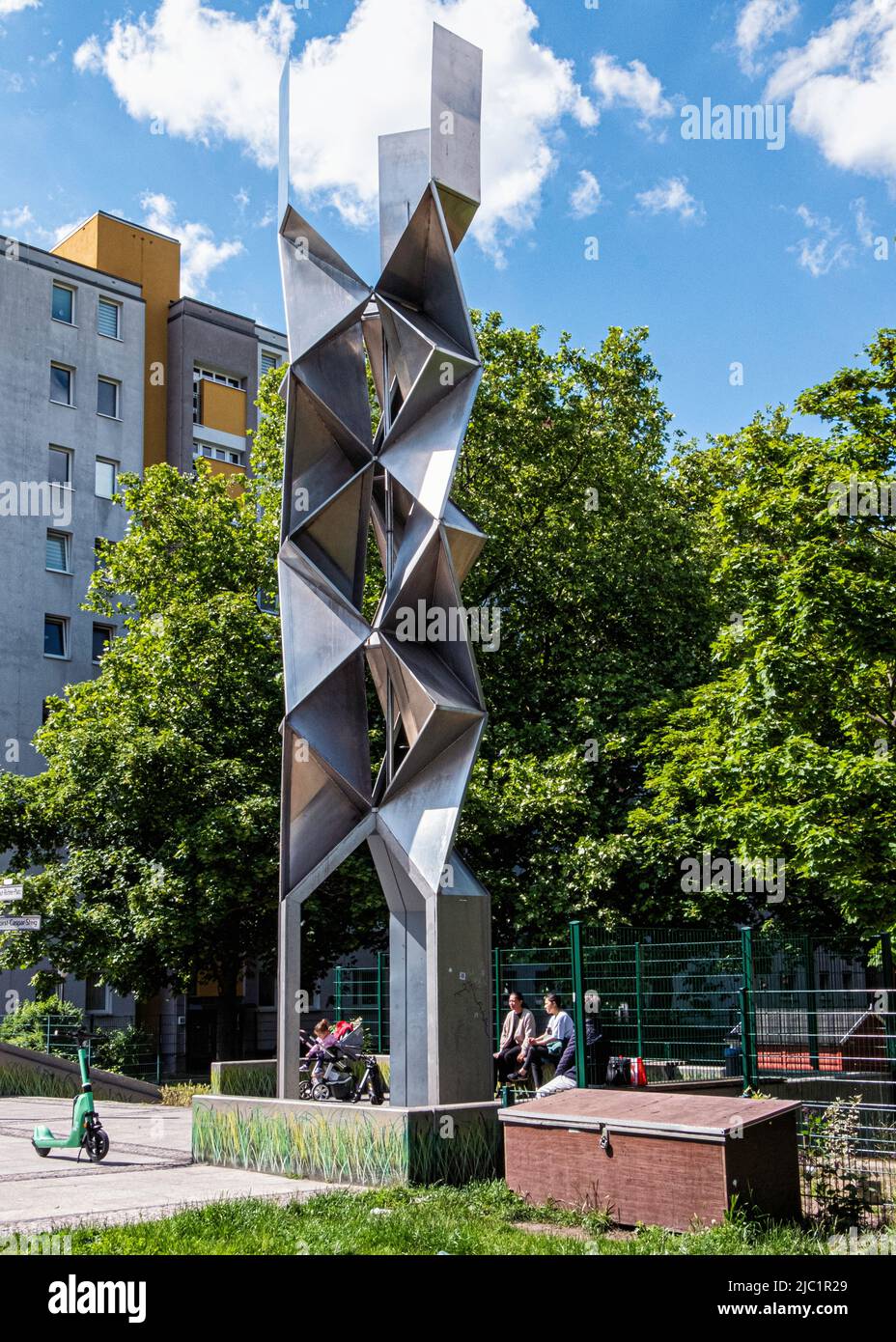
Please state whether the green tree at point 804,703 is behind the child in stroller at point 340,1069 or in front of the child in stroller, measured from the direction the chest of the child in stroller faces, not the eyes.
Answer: behind

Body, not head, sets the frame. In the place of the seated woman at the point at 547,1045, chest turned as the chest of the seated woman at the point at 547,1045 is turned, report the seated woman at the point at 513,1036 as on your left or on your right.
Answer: on your right

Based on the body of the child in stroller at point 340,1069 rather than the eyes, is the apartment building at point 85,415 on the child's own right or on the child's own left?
on the child's own right

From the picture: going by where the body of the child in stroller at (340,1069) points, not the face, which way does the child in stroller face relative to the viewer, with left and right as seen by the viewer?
facing to the left of the viewer

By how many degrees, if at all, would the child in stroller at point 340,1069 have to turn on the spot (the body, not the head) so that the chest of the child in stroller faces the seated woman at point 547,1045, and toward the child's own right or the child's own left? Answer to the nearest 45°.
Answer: approximately 135° to the child's own left

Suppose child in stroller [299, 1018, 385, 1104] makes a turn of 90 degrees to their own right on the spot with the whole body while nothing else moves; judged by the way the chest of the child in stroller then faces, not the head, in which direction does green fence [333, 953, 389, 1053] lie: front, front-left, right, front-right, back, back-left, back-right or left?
front
